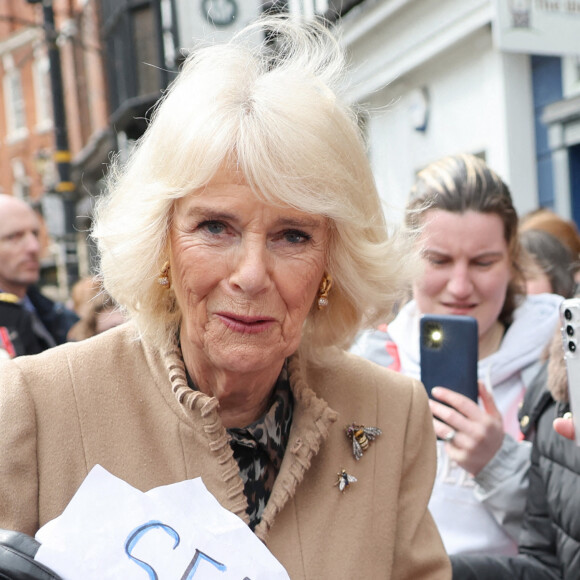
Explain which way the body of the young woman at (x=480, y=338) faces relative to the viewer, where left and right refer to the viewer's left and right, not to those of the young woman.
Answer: facing the viewer

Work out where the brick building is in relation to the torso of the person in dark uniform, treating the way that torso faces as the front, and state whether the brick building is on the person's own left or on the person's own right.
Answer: on the person's own left

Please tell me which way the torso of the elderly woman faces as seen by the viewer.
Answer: toward the camera

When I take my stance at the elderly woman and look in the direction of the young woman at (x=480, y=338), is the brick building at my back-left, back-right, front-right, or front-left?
front-left

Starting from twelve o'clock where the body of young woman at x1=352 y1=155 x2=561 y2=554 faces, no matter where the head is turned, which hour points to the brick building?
The brick building is roughly at 5 o'clock from the young woman.

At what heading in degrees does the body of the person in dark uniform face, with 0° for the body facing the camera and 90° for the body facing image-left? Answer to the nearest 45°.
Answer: approximately 315°

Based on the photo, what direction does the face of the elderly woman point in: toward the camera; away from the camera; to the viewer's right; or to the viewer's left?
toward the camera

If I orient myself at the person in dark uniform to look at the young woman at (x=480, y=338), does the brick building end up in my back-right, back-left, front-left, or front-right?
back-left

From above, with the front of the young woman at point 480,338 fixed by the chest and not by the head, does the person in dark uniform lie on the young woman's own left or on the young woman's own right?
on the young woman's own right

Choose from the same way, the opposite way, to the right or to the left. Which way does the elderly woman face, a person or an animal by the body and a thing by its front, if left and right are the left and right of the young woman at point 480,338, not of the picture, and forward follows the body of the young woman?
the same way

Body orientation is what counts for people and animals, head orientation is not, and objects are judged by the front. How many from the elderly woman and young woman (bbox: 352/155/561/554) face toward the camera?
2

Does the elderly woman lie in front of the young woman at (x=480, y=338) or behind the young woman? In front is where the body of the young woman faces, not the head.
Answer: in front
